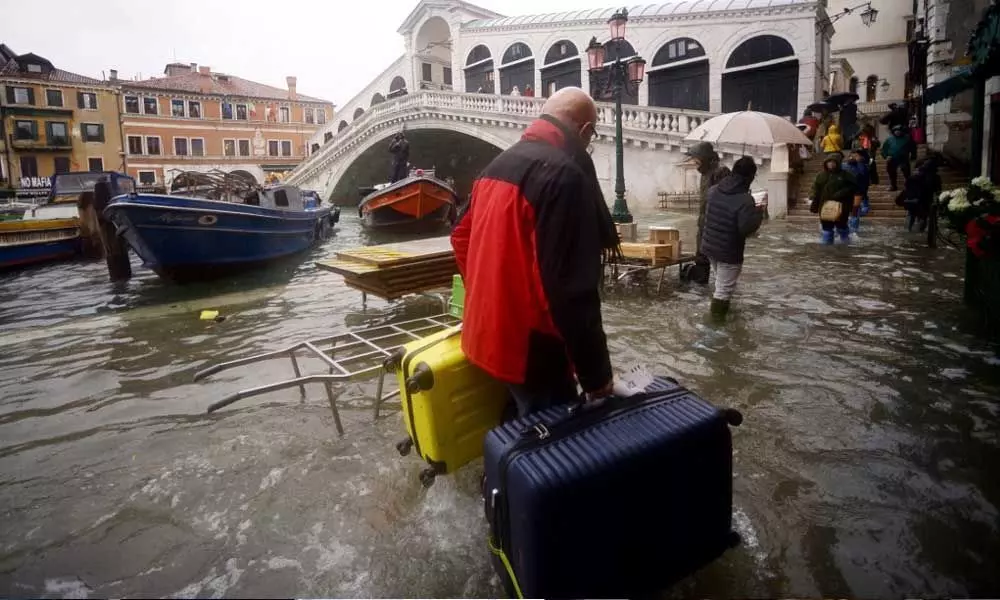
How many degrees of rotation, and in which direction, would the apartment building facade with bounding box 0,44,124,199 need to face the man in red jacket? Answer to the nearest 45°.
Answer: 0° — it already faces them

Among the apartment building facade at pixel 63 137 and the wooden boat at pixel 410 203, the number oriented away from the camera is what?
0

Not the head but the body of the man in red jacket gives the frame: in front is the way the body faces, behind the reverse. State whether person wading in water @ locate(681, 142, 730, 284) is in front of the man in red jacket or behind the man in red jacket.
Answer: in front

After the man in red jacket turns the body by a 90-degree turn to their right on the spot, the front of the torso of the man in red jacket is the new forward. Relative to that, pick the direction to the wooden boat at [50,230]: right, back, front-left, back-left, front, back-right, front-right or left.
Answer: back

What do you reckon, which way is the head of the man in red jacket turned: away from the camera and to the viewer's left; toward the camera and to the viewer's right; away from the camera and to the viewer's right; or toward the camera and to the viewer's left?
away from the camera and to the viewer's right

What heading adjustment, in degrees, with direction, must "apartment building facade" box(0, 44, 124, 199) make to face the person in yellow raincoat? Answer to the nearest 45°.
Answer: approximately 45° to its left

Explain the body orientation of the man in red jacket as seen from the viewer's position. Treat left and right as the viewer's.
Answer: facing away from the viewer and to the right of the viewer

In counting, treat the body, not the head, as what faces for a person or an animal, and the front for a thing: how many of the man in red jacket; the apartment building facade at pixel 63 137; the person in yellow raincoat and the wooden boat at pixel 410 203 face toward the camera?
2
